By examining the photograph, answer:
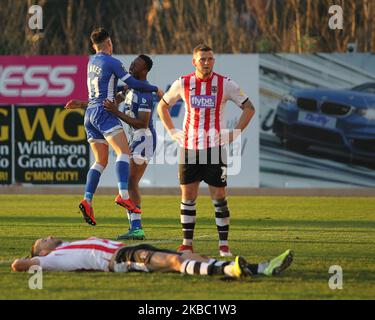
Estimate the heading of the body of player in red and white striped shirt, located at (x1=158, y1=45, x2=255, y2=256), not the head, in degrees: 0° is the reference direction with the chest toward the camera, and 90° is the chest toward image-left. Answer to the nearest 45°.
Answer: approximately 0°
